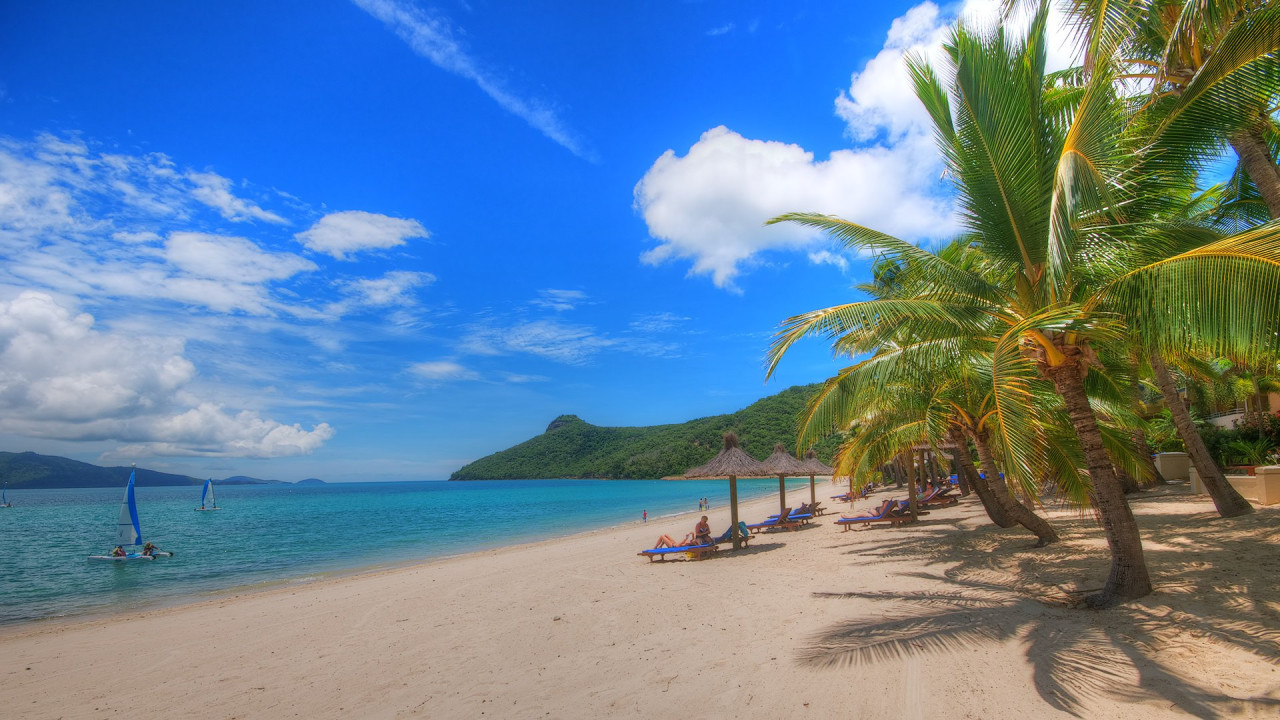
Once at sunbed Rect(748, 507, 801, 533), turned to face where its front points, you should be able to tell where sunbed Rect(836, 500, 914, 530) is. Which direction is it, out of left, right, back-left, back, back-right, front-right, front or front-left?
back-left

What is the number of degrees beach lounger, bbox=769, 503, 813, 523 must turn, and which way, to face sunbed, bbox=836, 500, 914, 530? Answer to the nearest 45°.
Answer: approximately 135° to its left

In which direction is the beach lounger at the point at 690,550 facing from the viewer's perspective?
to the viewer's left

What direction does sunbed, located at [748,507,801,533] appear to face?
to the viewer's left

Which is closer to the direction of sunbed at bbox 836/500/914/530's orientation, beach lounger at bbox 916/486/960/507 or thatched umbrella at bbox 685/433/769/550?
the thatched umbrella

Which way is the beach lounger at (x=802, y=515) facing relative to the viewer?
to the viewer's left

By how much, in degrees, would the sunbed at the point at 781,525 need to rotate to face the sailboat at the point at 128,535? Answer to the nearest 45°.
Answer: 0° — it already faces it

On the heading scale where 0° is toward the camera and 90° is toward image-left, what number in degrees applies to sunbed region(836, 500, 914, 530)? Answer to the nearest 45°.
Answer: approximately 90°

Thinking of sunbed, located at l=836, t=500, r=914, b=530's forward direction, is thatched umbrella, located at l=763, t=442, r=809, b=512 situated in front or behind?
in front

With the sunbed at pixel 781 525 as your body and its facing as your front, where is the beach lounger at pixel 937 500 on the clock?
The beach lounger is roughly at 5 o'clock from the sunbed.

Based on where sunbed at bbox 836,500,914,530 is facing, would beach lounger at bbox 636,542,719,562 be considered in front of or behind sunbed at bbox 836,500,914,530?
in front
